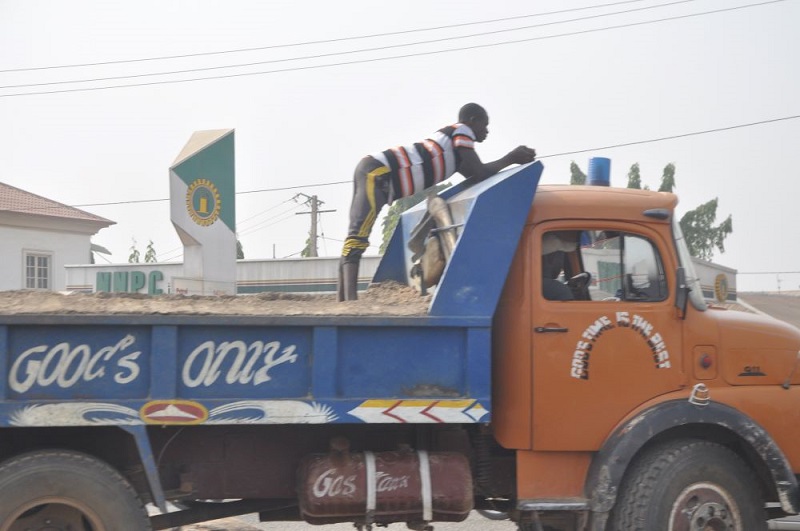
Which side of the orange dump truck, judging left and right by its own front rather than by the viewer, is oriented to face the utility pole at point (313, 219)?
left

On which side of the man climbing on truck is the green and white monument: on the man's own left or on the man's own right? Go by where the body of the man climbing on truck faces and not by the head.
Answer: on the man's own left

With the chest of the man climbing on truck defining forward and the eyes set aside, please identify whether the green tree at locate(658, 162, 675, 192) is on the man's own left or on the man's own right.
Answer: on the man's own left

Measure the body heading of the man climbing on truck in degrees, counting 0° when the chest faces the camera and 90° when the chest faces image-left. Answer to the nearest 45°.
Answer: approximately 270°

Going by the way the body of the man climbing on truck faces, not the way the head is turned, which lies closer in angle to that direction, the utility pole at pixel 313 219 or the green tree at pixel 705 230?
the green tree

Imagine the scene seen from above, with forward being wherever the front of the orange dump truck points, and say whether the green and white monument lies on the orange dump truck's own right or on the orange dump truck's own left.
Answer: on the orange dump truck's own left

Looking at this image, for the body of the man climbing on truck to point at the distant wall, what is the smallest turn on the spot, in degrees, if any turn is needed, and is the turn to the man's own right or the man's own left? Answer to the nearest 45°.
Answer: approximately 90° to the man's own left

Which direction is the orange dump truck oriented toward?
to the viewer's right

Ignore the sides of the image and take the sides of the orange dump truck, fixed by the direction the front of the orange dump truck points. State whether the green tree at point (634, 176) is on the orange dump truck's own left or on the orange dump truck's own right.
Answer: on the orange dump truck's own left

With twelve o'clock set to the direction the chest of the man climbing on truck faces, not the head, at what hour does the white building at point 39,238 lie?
The white building is roughly at 8 o'clock from the man climbing on truck.
